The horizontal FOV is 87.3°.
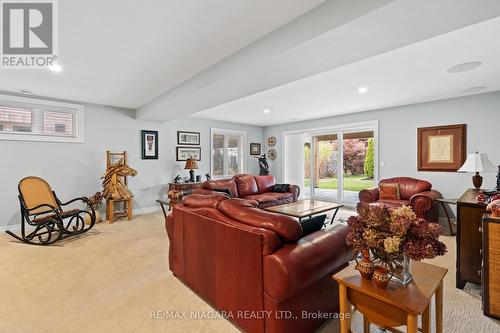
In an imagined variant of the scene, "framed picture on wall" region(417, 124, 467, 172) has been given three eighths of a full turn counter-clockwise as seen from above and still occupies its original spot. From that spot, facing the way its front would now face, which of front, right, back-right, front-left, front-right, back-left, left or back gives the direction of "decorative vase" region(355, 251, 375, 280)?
right

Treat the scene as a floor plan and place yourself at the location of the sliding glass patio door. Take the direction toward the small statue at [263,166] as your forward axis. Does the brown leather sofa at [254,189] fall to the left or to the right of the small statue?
left

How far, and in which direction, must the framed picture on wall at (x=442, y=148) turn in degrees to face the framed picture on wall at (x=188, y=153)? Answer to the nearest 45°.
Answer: approximately 45° to its right

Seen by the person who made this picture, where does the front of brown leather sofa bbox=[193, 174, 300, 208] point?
facing the viewer and to the right of the viewer

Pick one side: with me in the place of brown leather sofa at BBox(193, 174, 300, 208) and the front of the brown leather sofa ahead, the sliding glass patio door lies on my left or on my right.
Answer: on my left

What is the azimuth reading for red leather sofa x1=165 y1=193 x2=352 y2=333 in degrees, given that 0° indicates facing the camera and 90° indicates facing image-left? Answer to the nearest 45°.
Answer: approximately 225°

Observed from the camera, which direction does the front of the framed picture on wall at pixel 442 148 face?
facing the viewer and to the left of the viewer

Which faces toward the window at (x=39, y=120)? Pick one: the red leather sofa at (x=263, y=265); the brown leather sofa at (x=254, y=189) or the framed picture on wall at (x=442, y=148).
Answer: the framed picture on wall

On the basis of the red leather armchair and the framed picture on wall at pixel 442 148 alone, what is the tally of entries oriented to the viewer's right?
0

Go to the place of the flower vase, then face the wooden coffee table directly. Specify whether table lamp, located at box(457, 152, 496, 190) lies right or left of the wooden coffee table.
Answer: right

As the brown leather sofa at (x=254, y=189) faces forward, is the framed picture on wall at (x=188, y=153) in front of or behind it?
behind
